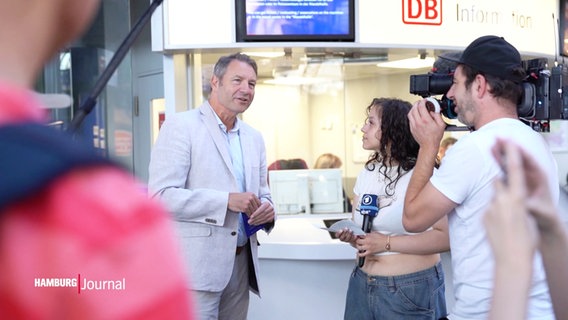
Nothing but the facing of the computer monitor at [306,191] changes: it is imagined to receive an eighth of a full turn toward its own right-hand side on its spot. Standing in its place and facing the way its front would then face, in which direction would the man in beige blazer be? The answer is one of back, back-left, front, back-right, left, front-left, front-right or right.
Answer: back-right

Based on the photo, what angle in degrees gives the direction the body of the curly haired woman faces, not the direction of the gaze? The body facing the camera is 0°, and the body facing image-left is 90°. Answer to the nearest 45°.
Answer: approximately 45°

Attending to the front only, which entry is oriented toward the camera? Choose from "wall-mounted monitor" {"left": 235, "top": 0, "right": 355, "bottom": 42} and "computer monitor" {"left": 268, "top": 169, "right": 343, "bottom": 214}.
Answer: "wall-mounted monitor" {"left": 235, "top": 0, "right": 355, "bottom": 42}

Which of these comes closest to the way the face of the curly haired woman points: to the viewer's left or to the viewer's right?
to the viewer's left

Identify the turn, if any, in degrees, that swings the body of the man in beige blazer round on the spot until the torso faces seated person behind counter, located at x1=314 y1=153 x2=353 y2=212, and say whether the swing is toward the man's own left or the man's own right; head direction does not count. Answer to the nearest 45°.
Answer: approximately 135° to the man's own left

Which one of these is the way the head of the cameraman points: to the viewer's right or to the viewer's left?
to the viewer's left

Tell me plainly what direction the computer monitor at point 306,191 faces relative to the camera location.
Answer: facing away from the viewer

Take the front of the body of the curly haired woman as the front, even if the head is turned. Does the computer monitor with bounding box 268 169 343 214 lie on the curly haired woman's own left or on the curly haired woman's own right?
on the curly haired woman's own right

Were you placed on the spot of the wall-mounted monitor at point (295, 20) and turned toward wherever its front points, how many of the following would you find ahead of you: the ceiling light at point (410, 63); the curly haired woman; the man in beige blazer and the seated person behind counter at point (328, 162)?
2

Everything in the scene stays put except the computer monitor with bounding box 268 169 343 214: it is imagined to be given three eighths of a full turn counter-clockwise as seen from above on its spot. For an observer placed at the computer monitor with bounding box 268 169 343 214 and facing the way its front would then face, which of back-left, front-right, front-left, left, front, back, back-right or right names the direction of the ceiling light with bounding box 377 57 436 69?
back

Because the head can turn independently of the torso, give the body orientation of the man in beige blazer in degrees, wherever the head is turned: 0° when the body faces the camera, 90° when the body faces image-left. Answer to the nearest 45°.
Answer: approximately 315°

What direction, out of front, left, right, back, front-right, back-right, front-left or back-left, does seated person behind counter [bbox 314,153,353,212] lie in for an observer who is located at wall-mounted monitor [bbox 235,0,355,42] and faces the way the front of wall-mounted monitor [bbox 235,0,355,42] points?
back

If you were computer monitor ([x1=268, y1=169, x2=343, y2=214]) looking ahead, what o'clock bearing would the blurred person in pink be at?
The blurred person in pink is roughly at 6 o'clock from the computer monitor.

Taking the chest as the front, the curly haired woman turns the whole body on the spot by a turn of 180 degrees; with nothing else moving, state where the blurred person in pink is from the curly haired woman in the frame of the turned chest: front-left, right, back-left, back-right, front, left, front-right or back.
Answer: back-right

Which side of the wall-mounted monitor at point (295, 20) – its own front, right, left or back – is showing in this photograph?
front
